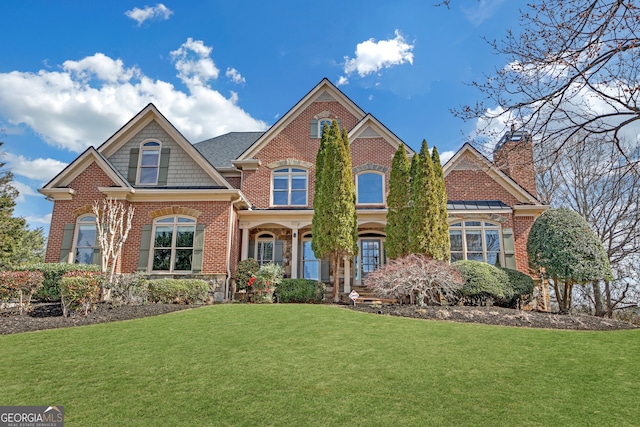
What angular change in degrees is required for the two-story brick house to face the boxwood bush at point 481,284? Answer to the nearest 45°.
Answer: approximately 45° to its left

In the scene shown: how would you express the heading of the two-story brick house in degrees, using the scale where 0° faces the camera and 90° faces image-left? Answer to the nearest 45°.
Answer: approximately 0°

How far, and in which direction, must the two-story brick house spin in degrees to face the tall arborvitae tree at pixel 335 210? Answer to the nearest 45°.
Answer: approximately 45° to its left

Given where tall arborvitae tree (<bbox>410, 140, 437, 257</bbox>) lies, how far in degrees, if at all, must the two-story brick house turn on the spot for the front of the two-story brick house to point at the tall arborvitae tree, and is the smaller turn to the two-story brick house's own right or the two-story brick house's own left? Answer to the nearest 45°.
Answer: approximately 45° to the two-story brick house's own left
